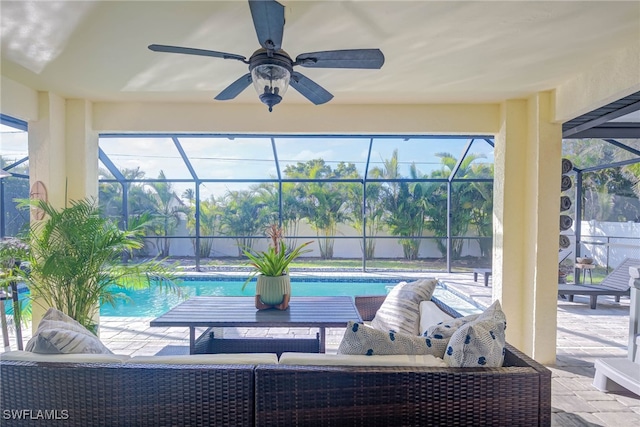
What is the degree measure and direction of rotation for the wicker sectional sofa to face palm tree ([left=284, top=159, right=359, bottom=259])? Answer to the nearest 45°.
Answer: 0° — it already faces it

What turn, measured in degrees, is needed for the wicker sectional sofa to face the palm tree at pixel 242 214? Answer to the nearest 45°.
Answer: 0° — it already faces it

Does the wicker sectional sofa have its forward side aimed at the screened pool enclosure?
yes

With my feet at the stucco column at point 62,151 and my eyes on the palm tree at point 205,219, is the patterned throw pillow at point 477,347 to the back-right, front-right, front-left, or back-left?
back-right

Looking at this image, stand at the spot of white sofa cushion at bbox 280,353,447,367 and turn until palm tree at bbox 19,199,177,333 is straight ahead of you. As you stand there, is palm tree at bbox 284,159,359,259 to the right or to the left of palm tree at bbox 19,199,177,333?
right

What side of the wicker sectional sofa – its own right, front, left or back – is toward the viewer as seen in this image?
back

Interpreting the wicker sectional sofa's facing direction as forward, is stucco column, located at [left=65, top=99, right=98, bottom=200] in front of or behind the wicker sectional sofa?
in front

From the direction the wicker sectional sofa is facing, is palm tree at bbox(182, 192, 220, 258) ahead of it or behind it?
ahead
